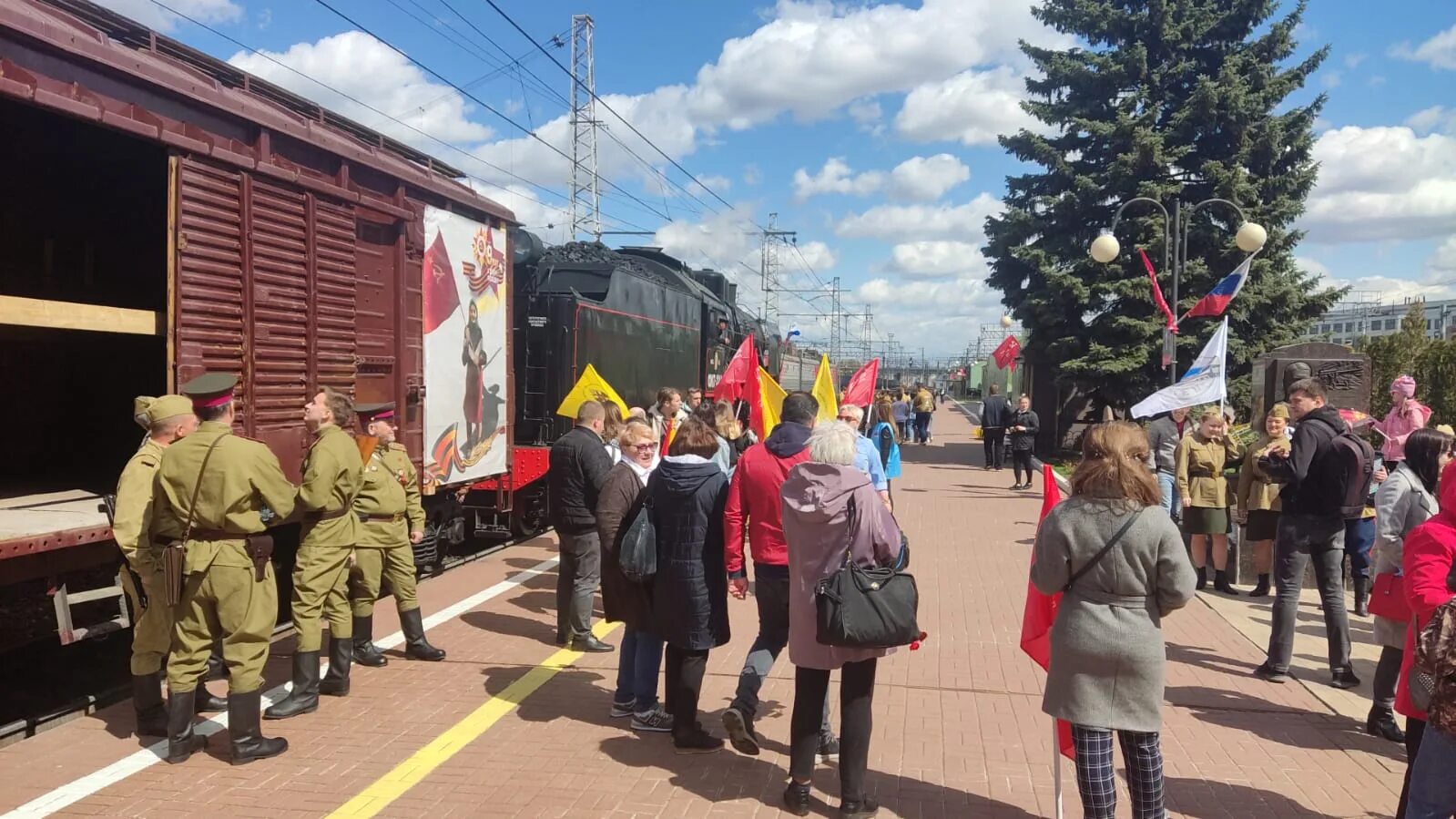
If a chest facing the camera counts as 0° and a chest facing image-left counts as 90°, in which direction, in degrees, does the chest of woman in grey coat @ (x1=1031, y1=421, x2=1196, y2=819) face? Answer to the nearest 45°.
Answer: approximately 180°

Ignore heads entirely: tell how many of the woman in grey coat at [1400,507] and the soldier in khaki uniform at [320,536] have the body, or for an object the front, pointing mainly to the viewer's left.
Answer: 1

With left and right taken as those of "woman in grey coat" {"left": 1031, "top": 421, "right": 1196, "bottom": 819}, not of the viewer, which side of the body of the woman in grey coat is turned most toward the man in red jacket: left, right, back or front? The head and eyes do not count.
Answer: left

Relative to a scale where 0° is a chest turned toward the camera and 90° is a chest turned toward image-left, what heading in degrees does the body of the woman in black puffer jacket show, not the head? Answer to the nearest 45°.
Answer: approximately 225°

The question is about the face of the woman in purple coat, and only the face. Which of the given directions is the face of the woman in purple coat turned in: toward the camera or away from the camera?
away from the camera

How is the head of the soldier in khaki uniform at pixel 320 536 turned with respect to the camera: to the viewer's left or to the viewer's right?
to the viewer's left

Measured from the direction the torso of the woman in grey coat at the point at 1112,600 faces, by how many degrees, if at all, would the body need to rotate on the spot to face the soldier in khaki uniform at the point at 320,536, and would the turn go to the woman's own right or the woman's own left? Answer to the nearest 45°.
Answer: approximately 90° to the woman's own left

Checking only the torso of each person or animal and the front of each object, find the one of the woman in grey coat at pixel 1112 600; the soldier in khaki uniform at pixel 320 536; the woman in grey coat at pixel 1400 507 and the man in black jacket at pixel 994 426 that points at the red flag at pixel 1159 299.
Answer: the woman in grey coat at pixel 1112 600

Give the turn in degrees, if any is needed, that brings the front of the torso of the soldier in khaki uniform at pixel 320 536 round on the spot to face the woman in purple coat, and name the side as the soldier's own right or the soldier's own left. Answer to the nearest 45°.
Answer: approximately 135° to the soldier's own left
